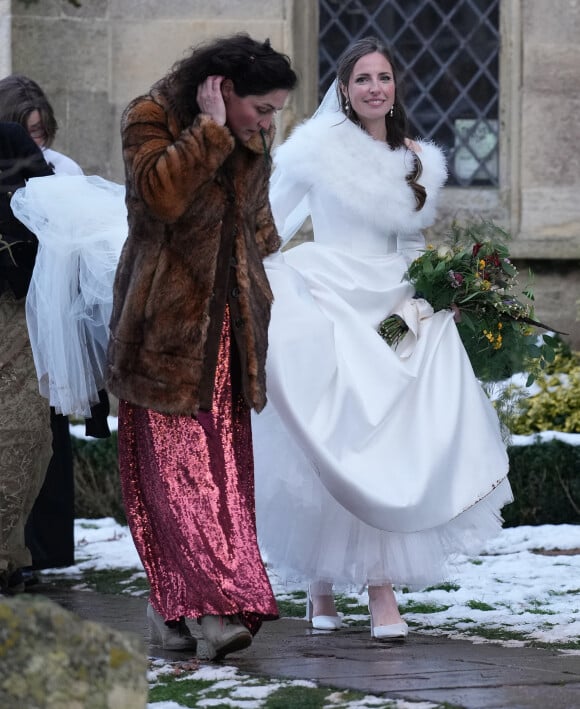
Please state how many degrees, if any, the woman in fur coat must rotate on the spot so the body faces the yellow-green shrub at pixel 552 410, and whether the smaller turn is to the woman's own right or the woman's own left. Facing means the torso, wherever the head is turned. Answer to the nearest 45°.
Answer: approximately 90° to the woman's own left

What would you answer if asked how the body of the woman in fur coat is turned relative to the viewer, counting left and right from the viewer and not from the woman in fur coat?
facing the viewer and to the right of the viewer

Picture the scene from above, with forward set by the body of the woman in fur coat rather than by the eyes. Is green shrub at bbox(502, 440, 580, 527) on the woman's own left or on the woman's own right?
on the woman's own left

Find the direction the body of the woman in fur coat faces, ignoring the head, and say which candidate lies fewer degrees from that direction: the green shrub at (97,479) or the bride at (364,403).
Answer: the bride

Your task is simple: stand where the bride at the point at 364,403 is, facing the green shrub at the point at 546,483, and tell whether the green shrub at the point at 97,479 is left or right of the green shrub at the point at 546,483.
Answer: left

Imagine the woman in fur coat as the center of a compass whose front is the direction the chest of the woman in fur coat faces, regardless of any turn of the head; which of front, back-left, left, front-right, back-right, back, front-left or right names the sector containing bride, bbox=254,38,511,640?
left

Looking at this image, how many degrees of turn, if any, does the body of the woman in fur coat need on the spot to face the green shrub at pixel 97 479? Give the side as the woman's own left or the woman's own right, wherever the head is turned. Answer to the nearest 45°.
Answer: approximately 135° to the woman's own left
